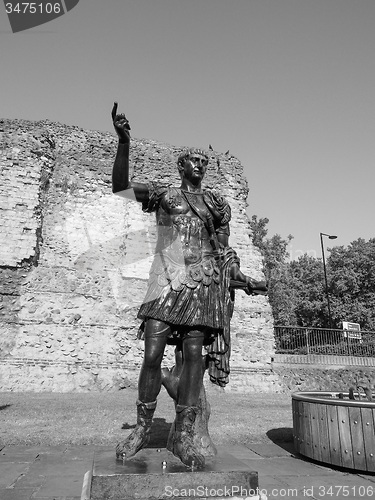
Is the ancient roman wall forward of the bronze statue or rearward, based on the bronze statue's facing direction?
rearward

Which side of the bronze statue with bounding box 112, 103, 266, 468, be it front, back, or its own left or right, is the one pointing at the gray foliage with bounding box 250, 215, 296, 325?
back

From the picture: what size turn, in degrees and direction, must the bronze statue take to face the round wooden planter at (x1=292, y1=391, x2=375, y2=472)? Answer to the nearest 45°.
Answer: approximately 135° to its left

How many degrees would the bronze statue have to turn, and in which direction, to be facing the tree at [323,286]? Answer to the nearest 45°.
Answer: approximately 180°

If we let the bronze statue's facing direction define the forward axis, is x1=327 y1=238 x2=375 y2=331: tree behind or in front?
behind

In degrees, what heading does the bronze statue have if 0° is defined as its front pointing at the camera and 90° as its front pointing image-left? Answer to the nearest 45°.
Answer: approximately 0°
